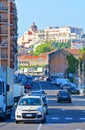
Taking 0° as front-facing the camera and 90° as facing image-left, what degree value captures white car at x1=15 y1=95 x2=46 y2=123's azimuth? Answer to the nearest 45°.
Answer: approximately 0°
